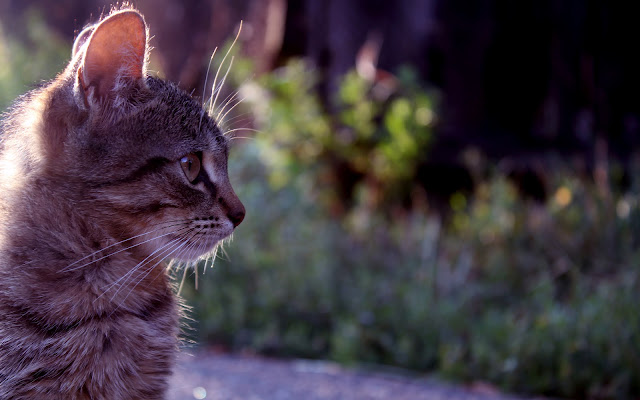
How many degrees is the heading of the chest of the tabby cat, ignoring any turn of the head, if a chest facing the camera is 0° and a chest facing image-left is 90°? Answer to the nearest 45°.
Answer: approximately 270°
